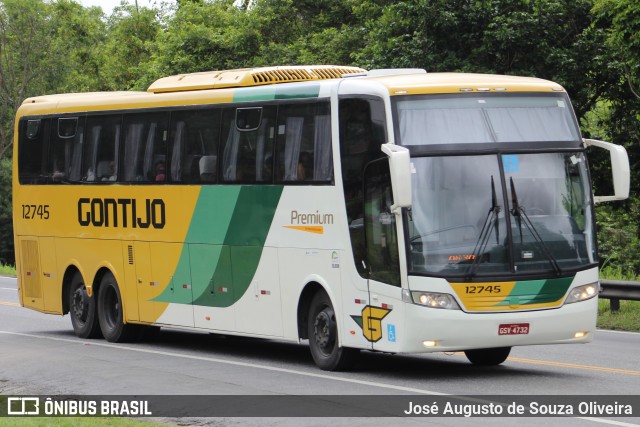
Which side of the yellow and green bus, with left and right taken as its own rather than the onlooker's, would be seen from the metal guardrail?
left

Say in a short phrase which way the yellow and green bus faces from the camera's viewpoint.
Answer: facing the viewer and to the right of the viewer
